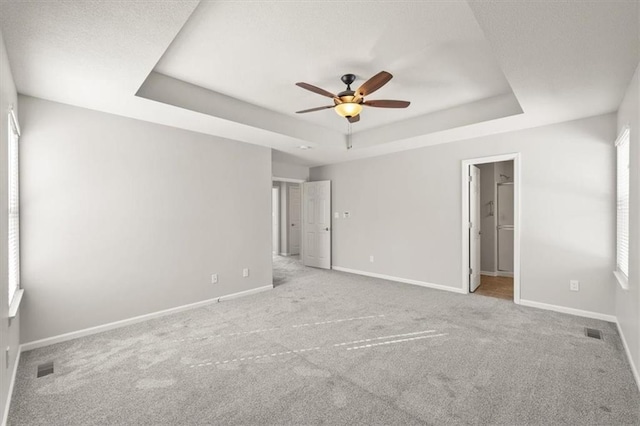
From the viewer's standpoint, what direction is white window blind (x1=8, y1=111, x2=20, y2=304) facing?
to the viewer's right

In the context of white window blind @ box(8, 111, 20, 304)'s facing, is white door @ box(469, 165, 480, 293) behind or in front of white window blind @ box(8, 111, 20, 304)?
in front

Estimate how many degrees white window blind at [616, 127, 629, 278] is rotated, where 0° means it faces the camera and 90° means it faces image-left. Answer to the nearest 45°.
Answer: approximately 90°

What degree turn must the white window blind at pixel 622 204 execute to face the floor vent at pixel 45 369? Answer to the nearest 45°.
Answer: approximately 45° to its left

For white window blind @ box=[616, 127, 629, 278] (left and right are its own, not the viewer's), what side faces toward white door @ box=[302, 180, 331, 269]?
front
